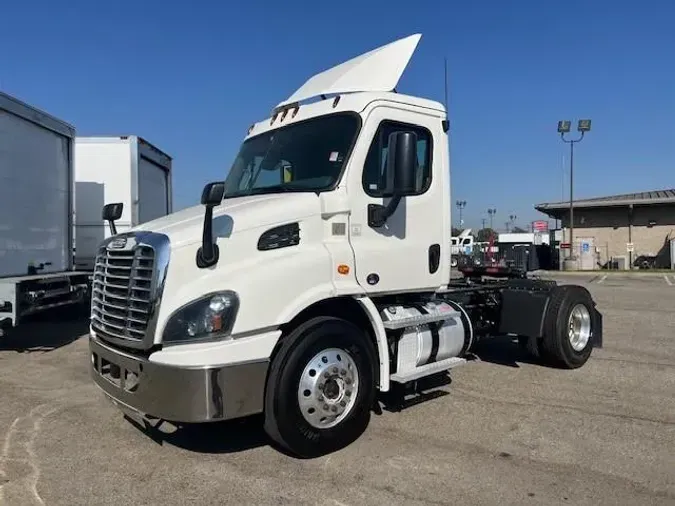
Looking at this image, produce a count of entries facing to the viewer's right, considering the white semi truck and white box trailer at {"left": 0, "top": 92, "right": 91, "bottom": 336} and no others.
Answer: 0

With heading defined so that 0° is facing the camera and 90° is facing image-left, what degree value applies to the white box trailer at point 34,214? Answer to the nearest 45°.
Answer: approximately 135°

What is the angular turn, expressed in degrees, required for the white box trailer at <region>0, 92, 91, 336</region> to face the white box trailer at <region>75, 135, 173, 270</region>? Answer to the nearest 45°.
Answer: approximately 90° to its right

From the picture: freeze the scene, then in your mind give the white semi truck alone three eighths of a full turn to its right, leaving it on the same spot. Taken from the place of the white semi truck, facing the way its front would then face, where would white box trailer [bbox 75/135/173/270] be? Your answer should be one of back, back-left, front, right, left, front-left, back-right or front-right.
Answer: front-left

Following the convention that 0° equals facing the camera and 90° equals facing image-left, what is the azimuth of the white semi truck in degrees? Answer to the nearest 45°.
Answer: approximately 45°

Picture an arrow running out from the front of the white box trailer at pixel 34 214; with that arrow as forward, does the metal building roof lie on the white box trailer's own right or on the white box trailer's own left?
on the white box trailer's own right

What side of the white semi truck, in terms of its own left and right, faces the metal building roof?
back

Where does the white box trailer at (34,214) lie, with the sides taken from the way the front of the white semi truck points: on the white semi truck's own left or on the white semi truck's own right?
on the white semi truck's own right

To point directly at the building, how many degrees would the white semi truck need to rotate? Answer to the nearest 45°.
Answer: approximately 180°

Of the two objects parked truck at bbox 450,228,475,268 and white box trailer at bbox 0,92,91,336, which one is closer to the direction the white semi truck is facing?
the white box trailer
